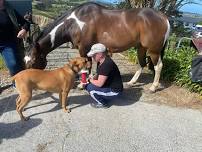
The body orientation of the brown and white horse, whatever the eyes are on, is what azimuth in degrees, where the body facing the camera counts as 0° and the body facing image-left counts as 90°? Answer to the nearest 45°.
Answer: approximately 90°

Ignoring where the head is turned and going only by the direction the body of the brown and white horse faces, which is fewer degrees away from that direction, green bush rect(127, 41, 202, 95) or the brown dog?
the brown dog

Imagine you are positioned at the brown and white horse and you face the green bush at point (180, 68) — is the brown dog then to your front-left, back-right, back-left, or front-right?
back-right

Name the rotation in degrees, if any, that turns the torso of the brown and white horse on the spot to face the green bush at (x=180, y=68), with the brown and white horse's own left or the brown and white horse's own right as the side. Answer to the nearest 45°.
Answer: approximately 180°

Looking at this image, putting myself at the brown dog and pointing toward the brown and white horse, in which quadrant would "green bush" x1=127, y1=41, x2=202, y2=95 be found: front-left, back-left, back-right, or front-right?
front-right

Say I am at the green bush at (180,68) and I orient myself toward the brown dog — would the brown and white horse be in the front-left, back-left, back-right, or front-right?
front-right

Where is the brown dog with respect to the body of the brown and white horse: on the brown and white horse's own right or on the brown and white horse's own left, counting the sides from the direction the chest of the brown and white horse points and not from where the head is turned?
on the brown and white horse's own left
